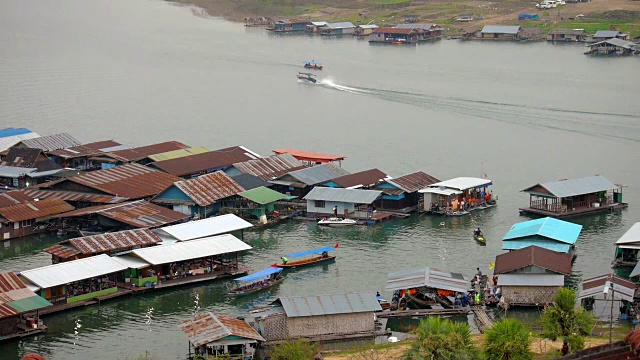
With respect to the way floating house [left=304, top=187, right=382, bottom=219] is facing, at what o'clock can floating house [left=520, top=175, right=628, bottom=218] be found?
floating house [left=520, top=175, right=628, bottom=218] is roughly at 9 o'clock from floating house [left=304, top=187, right=382, bottom=219].

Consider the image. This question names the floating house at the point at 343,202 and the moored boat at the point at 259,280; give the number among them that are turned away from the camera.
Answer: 0

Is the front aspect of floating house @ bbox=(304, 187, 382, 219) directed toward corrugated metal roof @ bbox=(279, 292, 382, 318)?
yes

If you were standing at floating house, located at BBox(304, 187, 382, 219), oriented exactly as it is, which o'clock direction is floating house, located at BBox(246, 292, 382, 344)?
floating house, located at BBox(246, 292, 382, 344) is roughly at 12 o'clock from floating house, located at BBox(304, 187, 382, 219).

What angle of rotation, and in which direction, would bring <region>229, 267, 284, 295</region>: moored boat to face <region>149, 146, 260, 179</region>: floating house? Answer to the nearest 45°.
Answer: approximately 135° to its right

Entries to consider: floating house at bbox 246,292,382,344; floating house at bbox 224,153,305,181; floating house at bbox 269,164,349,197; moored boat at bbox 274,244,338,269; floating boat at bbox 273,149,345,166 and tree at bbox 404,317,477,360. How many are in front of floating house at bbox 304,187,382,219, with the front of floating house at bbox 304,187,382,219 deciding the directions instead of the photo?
3

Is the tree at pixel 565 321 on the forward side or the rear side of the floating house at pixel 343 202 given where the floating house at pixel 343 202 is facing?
on the forward side

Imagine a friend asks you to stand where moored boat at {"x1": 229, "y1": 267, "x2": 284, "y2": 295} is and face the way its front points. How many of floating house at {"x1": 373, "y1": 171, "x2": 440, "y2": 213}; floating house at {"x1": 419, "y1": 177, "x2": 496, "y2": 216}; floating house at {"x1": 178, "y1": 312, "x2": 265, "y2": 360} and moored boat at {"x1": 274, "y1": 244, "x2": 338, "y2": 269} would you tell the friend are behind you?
3

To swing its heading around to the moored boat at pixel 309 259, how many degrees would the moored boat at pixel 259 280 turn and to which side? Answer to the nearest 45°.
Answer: approximately 180°

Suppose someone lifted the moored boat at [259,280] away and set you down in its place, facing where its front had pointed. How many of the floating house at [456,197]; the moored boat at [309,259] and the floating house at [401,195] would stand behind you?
3

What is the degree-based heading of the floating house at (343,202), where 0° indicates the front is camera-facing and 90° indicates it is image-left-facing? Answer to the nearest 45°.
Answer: approximately 0°

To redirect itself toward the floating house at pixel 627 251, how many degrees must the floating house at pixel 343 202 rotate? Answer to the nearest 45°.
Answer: approximately 45° to its left

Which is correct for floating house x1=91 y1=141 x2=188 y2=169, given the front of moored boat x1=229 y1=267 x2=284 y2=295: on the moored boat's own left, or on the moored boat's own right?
on the moored boat's own right

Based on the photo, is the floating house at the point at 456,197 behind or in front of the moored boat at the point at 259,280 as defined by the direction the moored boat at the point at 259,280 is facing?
behind

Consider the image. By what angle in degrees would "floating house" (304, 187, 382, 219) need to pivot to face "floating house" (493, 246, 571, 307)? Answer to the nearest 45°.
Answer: approximately 45° to its left
